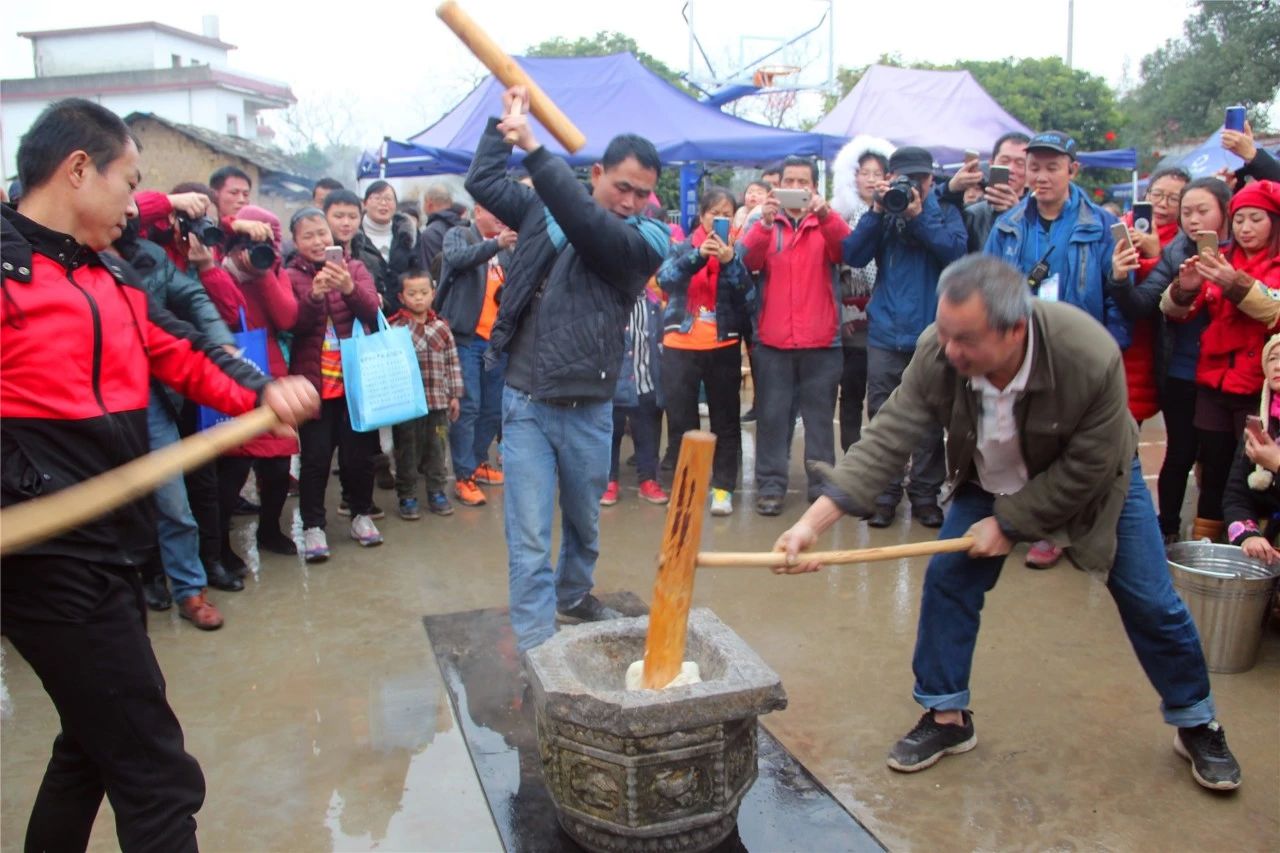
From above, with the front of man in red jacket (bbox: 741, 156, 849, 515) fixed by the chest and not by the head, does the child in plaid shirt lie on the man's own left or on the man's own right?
on the man's own right

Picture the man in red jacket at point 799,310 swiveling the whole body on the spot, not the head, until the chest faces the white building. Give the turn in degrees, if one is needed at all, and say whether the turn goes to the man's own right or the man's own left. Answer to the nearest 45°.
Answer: approximately 135° to the man's own right

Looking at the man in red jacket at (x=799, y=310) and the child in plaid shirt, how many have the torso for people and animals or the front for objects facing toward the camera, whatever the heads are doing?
2

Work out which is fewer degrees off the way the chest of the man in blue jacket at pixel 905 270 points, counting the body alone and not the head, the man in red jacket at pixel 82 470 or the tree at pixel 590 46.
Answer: the man in red jacket

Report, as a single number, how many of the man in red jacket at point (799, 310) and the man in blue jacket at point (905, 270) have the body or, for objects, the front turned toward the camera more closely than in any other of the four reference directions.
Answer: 2

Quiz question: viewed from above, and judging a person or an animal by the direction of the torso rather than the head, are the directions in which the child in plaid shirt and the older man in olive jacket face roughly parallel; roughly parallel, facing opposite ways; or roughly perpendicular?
roughly perpendicular

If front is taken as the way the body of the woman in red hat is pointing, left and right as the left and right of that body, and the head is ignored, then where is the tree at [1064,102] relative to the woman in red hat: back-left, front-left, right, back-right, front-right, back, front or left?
back-right

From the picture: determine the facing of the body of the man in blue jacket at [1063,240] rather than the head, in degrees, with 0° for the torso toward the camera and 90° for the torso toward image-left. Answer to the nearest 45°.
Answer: approximately 45°

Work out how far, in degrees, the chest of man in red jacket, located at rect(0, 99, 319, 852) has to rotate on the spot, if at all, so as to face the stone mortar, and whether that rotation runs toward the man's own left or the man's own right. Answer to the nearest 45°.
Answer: approximately 45° to the man's own left
